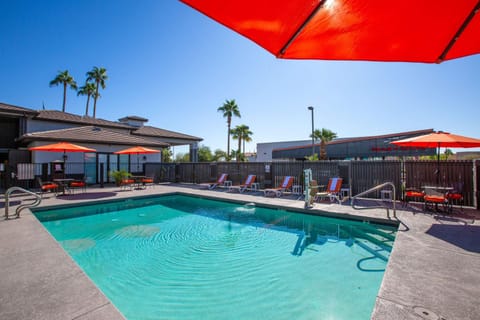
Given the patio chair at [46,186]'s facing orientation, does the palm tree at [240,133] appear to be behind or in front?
in front

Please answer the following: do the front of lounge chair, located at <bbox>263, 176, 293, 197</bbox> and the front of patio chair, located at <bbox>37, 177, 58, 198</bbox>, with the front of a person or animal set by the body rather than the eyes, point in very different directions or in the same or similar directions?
very different directions

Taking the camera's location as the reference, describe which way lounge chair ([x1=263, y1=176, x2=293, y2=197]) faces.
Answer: facing the viewer and to the left of the viewer

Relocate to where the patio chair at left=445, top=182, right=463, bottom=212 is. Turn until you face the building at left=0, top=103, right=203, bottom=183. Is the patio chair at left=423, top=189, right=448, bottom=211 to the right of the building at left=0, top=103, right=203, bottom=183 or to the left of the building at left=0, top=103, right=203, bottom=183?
left

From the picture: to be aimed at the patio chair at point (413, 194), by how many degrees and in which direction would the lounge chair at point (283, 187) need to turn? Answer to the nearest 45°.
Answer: approximately 90° to its left

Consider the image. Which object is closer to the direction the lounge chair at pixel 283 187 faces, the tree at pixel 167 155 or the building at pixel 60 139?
the building

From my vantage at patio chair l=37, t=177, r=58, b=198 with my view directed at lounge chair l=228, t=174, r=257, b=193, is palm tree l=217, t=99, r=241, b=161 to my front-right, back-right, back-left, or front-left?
front-left

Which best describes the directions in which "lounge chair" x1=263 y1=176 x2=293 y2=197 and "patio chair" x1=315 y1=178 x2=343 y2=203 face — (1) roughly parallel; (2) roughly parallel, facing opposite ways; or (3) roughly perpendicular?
roughly parallel

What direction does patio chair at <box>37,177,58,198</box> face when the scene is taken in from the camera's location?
facing to the right of the viewer

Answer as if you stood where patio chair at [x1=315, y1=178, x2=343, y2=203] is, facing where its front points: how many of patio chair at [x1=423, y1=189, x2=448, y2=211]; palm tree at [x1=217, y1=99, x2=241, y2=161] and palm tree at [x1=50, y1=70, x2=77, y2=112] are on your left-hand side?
1

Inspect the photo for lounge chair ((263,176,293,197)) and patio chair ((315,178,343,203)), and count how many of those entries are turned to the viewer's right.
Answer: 0

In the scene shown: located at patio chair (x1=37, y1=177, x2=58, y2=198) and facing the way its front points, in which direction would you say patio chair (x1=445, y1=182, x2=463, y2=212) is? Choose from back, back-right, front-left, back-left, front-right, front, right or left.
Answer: front-right

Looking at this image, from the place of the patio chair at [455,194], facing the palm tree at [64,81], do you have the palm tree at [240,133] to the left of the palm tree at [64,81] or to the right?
right

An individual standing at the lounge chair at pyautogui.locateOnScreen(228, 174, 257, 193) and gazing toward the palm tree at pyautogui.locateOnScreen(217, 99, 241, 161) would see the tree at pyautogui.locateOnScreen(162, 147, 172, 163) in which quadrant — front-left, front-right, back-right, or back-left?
front-left

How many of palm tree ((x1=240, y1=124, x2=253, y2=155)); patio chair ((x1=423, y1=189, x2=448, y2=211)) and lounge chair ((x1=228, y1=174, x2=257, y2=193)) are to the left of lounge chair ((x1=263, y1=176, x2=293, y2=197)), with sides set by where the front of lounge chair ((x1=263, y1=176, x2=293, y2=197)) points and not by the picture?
1

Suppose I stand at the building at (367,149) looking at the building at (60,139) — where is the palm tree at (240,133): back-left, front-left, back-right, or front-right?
front-right
